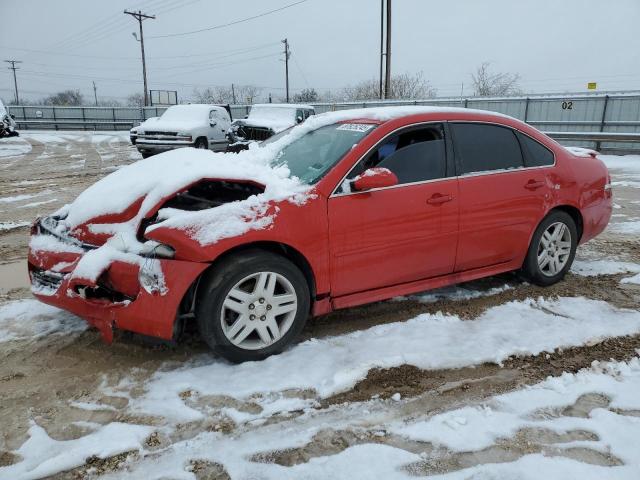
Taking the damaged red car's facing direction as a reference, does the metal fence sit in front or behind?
behind

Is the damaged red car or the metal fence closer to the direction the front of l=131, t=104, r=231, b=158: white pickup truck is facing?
the damaged red car

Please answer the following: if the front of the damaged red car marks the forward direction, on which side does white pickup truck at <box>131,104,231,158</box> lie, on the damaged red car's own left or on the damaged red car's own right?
on the damaged red car's own right

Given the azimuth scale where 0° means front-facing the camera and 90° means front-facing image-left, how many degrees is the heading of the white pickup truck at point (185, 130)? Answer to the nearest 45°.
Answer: approximately 45°

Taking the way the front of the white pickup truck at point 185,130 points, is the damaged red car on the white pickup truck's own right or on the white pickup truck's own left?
on the white pickup truck's own left

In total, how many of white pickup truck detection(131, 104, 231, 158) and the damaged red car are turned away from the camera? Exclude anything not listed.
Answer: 0
